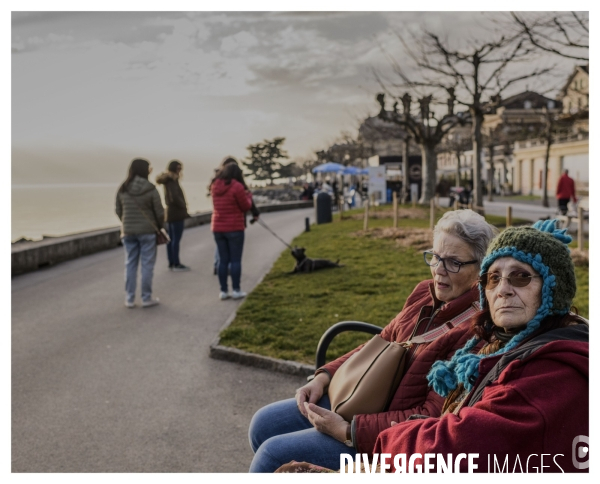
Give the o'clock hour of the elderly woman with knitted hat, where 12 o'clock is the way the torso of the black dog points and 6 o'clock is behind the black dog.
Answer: The elderly woman with knitted hat is roughly at 9 o'clock from the black dog.

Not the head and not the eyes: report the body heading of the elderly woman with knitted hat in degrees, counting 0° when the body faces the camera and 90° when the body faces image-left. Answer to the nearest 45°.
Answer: approximately 45°

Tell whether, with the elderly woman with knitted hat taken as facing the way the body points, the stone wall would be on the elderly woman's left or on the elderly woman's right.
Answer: on the elderly woman's right

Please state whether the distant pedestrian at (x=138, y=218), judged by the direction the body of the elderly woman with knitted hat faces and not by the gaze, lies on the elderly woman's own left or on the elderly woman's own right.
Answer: on the elderly woman's own right

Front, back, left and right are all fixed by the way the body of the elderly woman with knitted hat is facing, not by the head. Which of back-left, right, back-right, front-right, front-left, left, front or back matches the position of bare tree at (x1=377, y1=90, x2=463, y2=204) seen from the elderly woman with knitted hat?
back-right

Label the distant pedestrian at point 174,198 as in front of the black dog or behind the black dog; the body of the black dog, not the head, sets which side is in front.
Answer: in front

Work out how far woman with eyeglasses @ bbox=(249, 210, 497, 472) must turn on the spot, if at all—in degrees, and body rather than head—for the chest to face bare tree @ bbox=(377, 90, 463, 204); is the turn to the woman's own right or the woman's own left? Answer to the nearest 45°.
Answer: approximately 135° to the woman's own right

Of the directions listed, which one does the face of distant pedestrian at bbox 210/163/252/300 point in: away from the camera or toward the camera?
away from the camera

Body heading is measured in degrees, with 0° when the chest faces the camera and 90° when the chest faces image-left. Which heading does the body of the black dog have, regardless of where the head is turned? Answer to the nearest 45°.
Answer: approximately 90°

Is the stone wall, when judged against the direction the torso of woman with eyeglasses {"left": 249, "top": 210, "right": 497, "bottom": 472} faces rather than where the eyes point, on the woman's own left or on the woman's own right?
on the woman's own right
